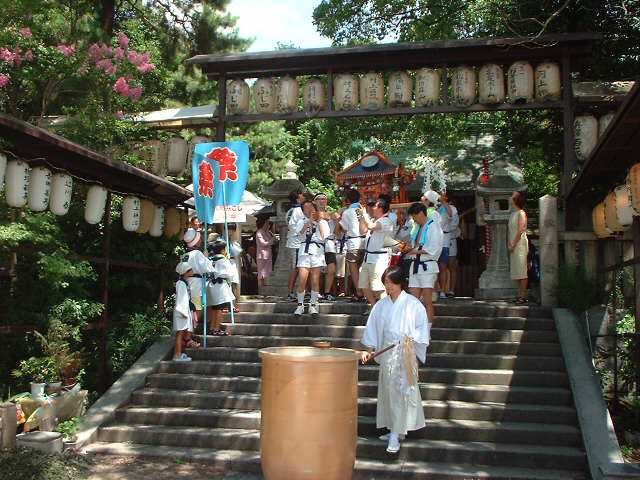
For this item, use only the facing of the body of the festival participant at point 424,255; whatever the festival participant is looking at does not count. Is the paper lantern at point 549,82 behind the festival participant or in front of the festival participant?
behind

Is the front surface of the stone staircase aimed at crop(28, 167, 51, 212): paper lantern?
no

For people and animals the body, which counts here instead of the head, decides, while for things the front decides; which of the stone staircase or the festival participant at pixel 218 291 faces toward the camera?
the stone staircase

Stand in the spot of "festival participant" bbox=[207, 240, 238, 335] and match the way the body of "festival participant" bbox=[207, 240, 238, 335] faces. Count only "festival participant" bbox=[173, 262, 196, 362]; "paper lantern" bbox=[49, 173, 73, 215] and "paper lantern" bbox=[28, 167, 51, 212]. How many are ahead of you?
0

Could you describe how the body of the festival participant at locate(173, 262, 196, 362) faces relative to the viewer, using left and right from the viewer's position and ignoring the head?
facing to the right of the viewer

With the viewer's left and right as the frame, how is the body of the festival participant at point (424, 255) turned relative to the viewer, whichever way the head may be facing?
facing the viewer and to the left of the viewer

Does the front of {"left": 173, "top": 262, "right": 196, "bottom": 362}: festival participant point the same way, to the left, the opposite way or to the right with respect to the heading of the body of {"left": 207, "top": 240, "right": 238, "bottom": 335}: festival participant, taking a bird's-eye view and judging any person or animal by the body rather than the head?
the same way

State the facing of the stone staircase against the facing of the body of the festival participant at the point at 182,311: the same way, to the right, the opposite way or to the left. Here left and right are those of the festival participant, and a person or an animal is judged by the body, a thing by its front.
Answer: to the right

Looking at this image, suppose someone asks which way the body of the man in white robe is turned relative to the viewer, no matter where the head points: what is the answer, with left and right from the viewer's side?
facing the viewer

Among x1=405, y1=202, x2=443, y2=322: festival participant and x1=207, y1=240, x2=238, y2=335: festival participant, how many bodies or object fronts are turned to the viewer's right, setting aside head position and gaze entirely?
1

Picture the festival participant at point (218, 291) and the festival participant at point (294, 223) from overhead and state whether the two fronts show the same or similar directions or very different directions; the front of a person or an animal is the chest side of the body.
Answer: same or similar directions

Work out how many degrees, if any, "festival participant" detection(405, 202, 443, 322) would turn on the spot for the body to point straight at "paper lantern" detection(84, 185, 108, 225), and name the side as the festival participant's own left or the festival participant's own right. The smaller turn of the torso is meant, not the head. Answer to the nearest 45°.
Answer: approximately 45° to the festival participant's own right
